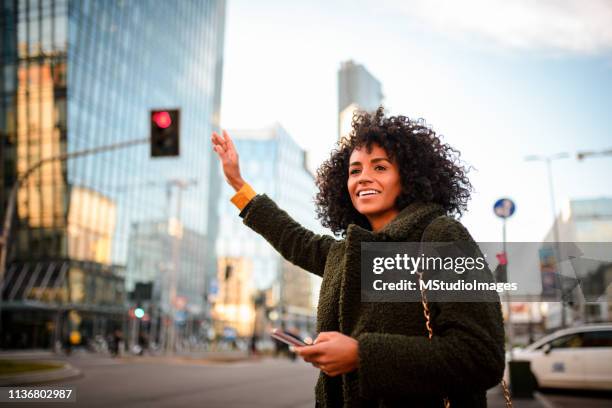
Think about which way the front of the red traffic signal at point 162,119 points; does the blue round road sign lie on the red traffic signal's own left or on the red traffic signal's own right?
on the red traffic signal's own left

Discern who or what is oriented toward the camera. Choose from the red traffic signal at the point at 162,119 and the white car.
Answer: the red traffic signal

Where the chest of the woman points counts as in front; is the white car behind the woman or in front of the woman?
behind

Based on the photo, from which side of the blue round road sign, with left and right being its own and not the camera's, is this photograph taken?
front

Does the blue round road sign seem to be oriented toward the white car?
no

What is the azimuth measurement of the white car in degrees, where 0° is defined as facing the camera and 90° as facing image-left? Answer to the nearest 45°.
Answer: approximately 90°

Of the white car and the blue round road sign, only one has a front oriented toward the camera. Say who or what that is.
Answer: the blue round road sign

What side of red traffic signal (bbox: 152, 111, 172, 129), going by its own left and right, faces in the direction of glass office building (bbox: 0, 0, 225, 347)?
back

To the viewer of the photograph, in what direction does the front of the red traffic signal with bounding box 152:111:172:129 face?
facing the viewer

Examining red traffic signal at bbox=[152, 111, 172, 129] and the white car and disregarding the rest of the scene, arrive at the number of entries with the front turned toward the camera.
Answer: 1

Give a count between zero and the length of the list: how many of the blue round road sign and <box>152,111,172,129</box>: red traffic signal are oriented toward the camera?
2

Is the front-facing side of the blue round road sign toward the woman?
yes
